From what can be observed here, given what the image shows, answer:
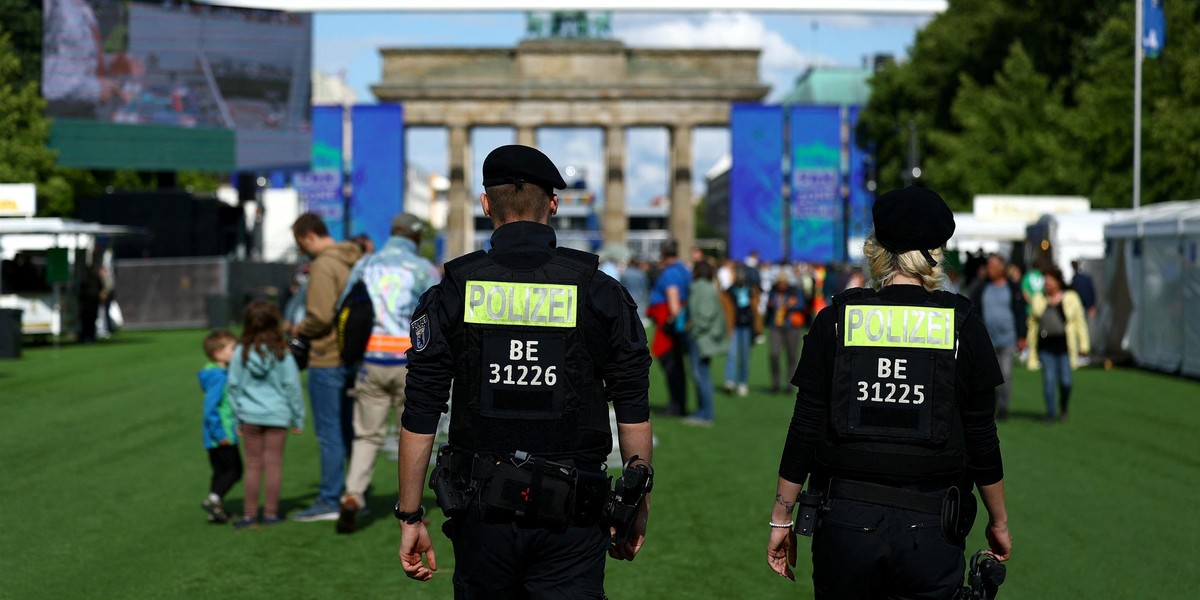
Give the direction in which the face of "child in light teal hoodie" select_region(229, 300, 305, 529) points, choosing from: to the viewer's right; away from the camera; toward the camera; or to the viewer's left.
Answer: away from the camera

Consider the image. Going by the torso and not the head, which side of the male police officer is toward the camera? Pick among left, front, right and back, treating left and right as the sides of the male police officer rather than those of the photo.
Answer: back

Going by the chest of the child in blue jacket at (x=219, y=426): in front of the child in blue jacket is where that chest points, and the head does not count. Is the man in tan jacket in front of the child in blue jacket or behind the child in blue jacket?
in front

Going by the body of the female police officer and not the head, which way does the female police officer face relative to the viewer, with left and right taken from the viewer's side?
facing away from the viewer

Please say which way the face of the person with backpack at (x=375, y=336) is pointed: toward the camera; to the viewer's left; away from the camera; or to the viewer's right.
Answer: away from the camera

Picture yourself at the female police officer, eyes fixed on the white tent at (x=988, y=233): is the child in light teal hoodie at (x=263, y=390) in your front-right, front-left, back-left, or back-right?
front-left

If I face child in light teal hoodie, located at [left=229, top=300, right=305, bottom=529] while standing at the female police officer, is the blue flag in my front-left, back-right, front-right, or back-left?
front-right

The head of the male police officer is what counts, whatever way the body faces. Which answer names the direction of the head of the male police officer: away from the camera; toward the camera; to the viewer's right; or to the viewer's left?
away from the camera

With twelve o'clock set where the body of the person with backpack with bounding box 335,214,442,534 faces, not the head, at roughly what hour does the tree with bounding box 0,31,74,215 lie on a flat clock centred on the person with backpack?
The tree is roughly at 10 o'clock from the person with backpack.

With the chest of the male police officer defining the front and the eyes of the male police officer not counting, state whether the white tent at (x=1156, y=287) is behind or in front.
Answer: in front

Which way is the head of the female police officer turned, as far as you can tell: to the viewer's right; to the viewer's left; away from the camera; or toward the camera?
away from the camera
